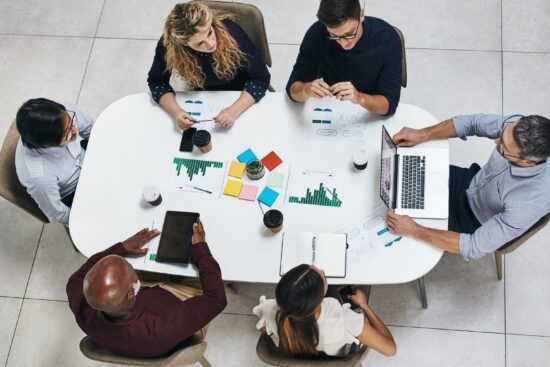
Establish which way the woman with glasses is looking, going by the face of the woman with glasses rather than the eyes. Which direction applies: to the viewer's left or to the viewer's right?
to the viewer's right

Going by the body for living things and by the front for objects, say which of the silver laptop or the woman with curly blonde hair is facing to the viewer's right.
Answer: the silver laptop

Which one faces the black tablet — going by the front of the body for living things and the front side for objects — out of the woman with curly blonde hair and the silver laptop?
the woman with curly blonde hair

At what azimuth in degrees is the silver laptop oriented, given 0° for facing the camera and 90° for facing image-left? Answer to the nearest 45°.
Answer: approximately 270°

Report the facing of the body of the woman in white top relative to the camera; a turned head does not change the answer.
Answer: away from the camera

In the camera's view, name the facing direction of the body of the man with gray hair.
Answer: to the viewer's left

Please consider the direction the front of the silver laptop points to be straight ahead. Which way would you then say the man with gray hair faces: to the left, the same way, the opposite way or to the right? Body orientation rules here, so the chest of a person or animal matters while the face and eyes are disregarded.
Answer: the opposite way
